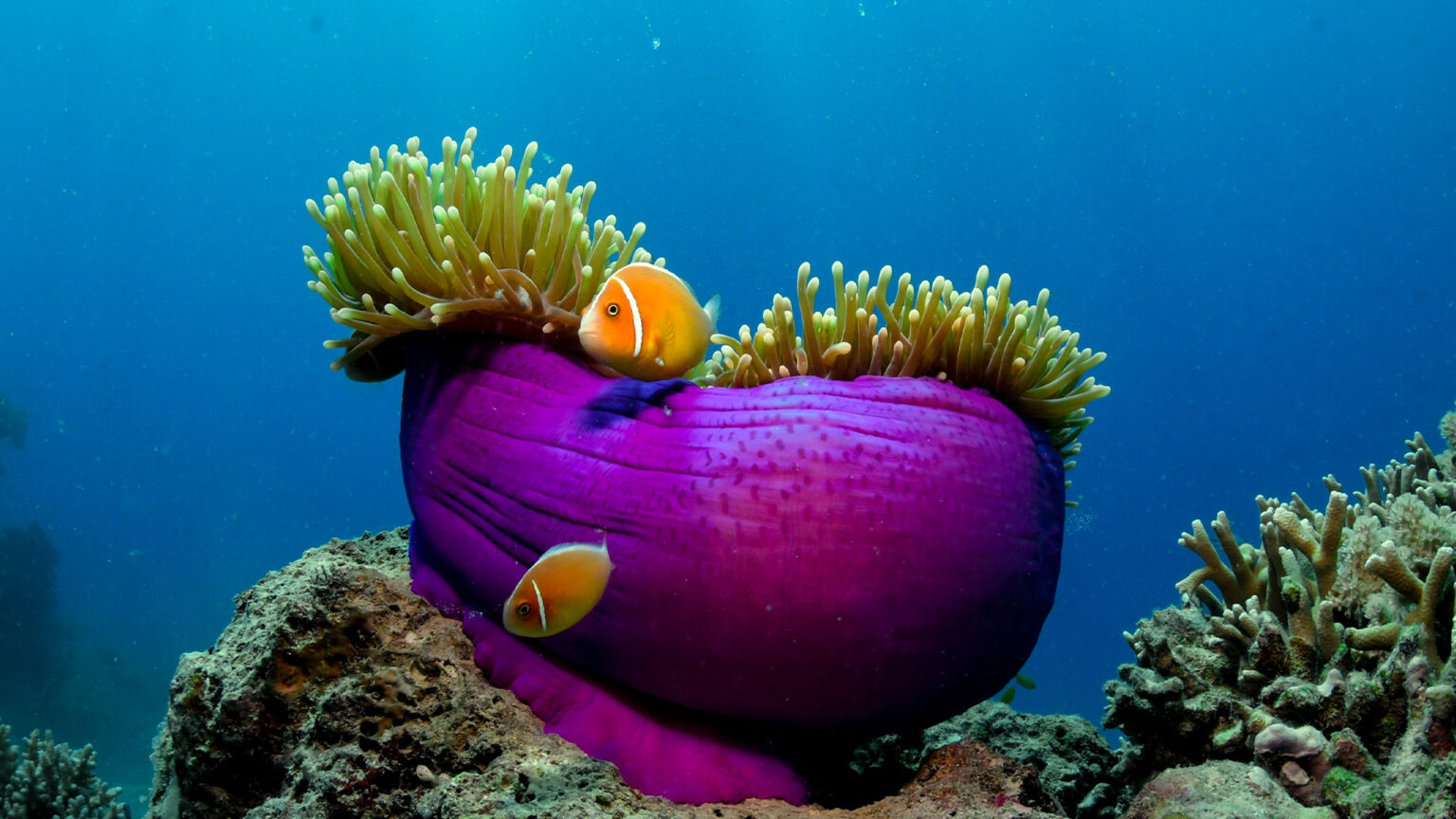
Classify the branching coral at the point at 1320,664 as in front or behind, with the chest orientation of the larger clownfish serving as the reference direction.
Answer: behind

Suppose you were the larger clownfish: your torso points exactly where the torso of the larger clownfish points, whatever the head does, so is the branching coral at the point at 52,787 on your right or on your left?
on your right

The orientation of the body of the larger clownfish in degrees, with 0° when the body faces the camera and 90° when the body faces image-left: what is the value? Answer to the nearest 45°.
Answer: approximately 90°
